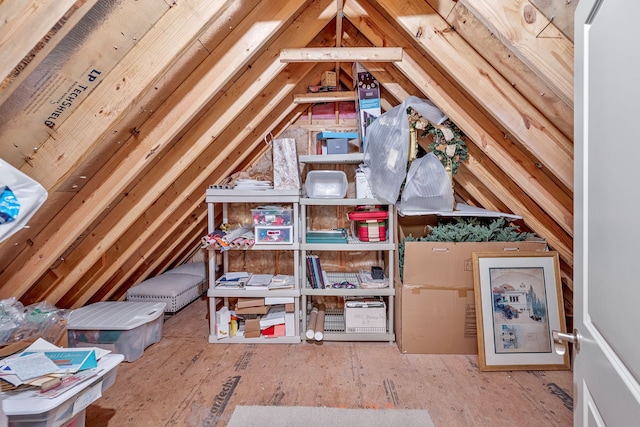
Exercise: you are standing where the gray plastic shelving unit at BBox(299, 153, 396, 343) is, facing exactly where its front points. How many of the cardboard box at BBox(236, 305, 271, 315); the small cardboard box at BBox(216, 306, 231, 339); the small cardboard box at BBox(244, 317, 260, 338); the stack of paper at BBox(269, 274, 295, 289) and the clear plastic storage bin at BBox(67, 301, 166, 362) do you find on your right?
5

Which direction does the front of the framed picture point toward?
toward the camera

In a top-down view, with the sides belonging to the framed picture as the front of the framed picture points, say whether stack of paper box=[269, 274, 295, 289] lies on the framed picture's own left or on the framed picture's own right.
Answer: on the framed picture's own right

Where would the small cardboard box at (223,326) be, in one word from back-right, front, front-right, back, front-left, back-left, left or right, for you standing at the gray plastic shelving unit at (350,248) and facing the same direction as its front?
right

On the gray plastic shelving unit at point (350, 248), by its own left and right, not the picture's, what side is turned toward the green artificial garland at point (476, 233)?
left

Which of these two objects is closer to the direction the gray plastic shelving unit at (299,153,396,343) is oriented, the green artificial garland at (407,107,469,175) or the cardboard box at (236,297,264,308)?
the green artificial garland

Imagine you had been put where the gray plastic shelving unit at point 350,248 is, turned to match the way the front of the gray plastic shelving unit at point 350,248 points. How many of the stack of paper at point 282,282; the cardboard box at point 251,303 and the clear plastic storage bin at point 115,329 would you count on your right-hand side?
3

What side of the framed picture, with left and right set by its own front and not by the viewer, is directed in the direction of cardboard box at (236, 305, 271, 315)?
right

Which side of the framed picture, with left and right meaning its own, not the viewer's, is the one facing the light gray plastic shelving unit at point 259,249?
right

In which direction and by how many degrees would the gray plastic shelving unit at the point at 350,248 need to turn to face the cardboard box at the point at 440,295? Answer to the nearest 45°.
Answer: approximately 90° to its left

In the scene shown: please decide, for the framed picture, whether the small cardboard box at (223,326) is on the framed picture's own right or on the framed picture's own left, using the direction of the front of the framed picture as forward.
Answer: on the framed picture's own right

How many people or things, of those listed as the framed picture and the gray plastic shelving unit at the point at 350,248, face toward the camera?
2

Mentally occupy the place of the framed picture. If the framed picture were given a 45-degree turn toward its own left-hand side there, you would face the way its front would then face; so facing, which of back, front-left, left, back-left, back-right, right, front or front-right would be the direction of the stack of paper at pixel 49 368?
right

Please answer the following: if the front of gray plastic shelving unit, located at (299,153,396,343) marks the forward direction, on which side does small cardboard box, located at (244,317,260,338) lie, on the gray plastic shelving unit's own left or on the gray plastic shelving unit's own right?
on the gray plastic shelving unit's own right

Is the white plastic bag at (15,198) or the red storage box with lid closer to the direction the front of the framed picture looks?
the white plastic bag

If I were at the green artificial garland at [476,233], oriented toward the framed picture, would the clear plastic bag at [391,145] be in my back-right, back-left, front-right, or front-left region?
back-right

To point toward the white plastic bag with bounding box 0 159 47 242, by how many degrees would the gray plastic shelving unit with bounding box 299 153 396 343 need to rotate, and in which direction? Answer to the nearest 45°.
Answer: approximately 45° to its right
